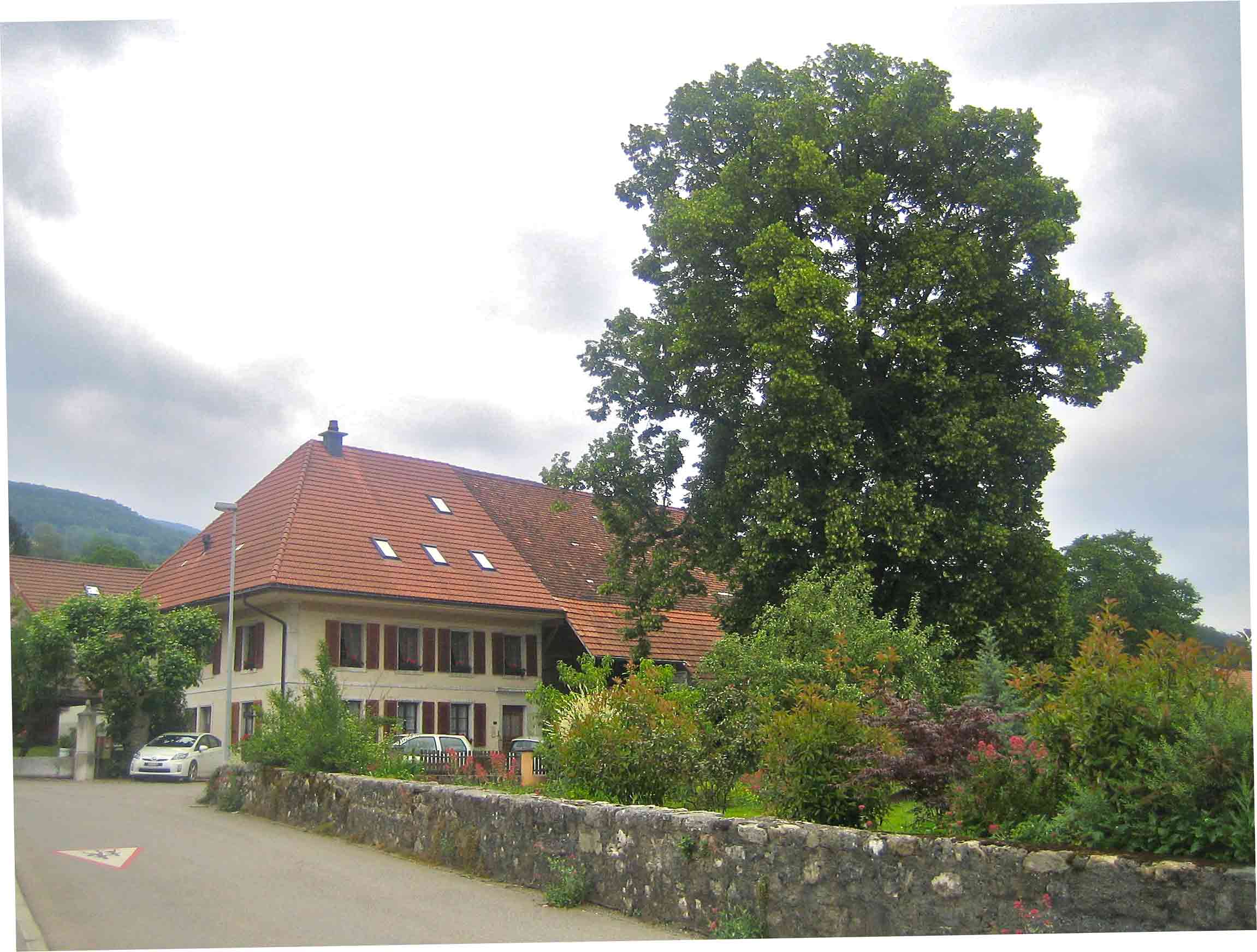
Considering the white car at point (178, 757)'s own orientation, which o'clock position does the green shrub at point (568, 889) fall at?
The green shrub is roughly at 10 o'clock from the white car.

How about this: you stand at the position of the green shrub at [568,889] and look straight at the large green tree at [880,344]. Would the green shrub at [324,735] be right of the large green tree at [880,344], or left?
left

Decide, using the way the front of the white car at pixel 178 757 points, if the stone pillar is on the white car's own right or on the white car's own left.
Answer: on the white car's own right

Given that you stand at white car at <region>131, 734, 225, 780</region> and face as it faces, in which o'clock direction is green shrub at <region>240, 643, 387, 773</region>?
The green shrub is roughly at 10 o'clock from the white car.

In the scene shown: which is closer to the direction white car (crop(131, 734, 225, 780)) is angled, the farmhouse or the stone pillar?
the stone pillar

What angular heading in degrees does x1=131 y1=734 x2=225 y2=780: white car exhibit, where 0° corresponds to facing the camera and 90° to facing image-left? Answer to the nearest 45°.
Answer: approximately 45°

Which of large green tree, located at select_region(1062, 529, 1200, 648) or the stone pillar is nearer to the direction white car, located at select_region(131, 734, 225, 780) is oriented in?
the stone pillar

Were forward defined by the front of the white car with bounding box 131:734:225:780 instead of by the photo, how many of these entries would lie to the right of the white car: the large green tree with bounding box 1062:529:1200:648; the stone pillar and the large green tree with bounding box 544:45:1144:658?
1

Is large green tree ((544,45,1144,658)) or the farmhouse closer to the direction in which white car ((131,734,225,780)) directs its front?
the large green tree

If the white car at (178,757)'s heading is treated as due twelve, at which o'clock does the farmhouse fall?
The farmhouse is roughly at 7 o'clock from the white car.

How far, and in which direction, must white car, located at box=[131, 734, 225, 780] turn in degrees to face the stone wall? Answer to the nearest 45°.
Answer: approximately 45° to its left

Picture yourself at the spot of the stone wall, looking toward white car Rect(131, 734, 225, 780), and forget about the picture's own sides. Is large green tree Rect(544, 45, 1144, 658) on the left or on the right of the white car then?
right

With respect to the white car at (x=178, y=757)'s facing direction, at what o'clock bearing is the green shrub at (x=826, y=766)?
The green shrub is roughly at 10 o'clock from the white car.
